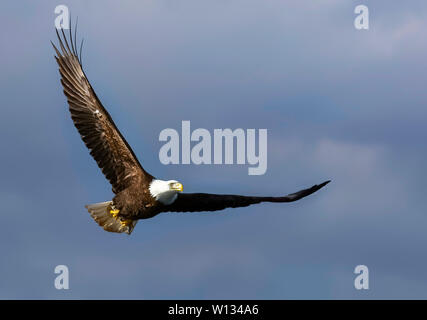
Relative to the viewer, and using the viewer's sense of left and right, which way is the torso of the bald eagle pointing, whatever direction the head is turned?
facing the viewer and to the right of the viewer
